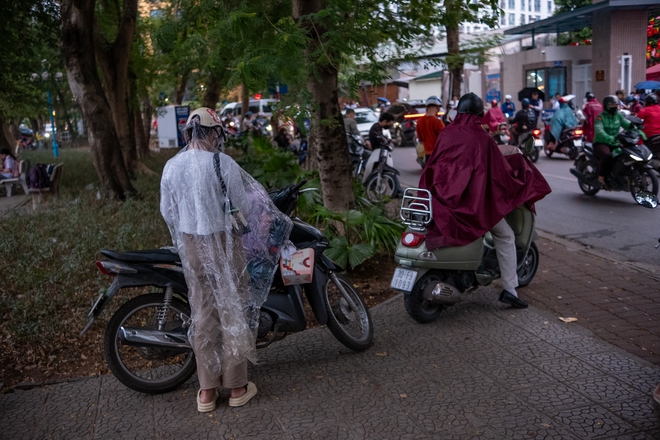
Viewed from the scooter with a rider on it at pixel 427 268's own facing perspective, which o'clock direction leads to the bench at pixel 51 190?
The bench is roughly at 9 o'clock from the scooter with a rider on it.

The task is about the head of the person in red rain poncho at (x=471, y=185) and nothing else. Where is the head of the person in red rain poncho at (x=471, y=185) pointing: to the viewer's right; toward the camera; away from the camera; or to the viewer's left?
away from the camera

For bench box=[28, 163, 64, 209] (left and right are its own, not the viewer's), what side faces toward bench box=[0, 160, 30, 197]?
right

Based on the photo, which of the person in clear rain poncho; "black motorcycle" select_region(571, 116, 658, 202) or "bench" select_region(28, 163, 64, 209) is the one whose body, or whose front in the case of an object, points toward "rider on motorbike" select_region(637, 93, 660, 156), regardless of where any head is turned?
the person in clear rain poncho

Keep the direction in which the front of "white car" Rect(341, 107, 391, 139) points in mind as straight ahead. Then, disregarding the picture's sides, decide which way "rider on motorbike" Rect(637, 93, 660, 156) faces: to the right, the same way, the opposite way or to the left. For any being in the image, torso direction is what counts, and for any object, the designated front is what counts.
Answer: the opposite way

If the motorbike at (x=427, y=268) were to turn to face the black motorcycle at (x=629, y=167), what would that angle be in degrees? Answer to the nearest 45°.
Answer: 0° — it already faces it

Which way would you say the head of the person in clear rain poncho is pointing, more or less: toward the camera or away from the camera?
away from the camera

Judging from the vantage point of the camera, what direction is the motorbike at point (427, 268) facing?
facing away from the viewer and to the right of the viewer

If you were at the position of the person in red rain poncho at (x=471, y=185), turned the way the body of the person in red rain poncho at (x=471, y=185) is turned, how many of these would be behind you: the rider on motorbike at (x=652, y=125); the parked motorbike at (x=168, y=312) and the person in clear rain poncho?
2

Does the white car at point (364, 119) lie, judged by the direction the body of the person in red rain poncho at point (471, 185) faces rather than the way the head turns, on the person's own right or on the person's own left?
on the person's own left
